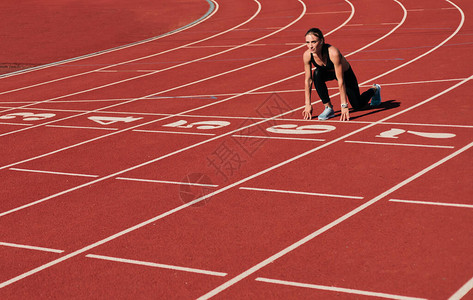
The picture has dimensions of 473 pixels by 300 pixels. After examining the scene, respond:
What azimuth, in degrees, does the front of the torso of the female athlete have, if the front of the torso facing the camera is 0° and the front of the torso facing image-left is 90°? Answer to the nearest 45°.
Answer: approximately 45°
